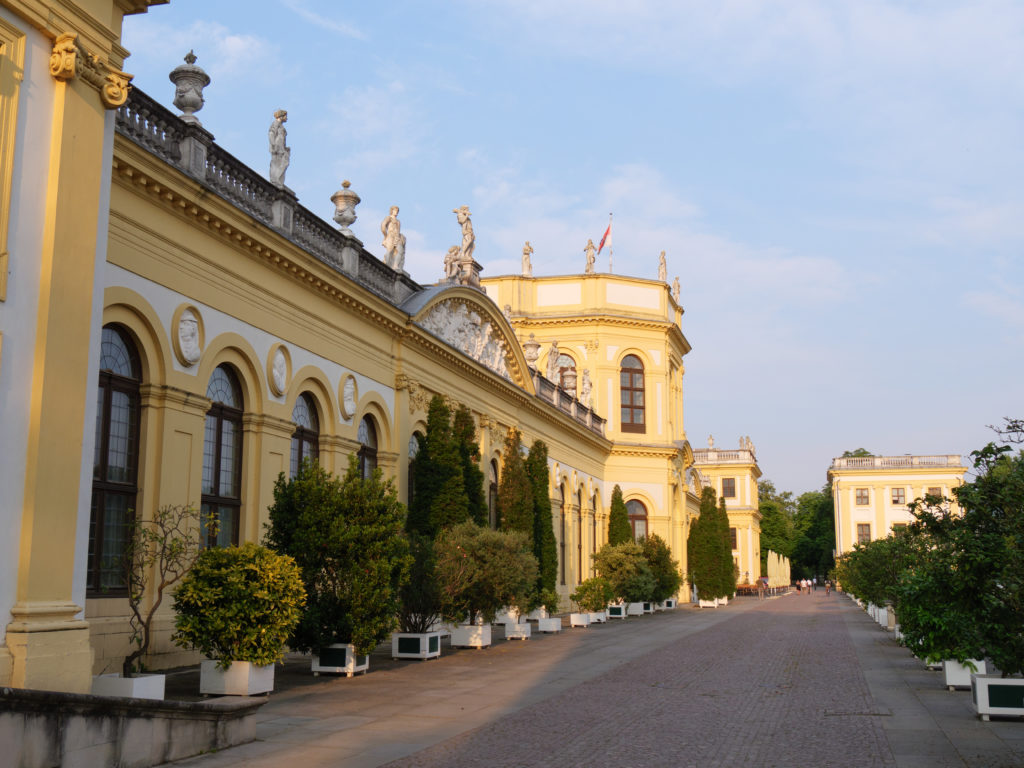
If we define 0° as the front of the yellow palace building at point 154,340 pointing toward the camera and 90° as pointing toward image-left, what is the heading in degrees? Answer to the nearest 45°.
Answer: approximately 315°

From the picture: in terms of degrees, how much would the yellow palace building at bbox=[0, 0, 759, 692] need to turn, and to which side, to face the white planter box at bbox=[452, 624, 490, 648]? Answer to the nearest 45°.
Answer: approximately 45° to its right

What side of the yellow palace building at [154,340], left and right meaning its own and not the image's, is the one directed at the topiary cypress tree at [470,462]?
left

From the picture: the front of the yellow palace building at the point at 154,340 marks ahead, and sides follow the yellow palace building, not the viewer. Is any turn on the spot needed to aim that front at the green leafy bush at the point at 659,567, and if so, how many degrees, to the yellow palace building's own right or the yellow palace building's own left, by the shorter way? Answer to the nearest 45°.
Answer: approximately 90° to the yellow palace building's own left

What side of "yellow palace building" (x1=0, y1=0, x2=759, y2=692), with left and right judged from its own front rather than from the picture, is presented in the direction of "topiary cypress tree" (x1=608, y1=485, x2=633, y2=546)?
left
